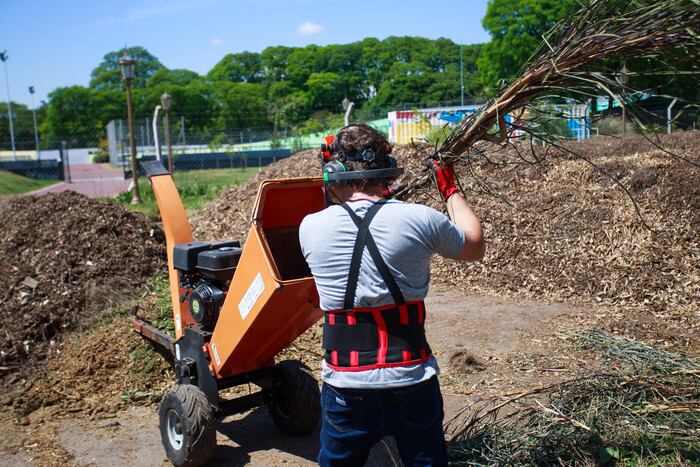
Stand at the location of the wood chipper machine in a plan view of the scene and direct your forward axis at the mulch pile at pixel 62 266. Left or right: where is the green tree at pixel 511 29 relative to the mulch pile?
right

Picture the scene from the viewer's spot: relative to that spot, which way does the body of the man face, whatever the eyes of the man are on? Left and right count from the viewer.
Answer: facing away from the viewer

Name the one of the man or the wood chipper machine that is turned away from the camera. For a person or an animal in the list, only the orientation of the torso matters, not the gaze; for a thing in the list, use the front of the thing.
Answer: the man

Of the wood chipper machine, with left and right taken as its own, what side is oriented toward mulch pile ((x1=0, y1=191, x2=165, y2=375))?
back

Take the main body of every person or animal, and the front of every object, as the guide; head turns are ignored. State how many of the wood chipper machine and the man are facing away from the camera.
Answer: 1

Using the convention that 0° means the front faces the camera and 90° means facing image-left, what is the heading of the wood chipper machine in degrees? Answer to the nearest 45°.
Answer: approximately 315°

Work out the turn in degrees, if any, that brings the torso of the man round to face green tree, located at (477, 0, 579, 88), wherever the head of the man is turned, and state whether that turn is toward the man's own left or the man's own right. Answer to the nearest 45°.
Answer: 0° — they already face it
